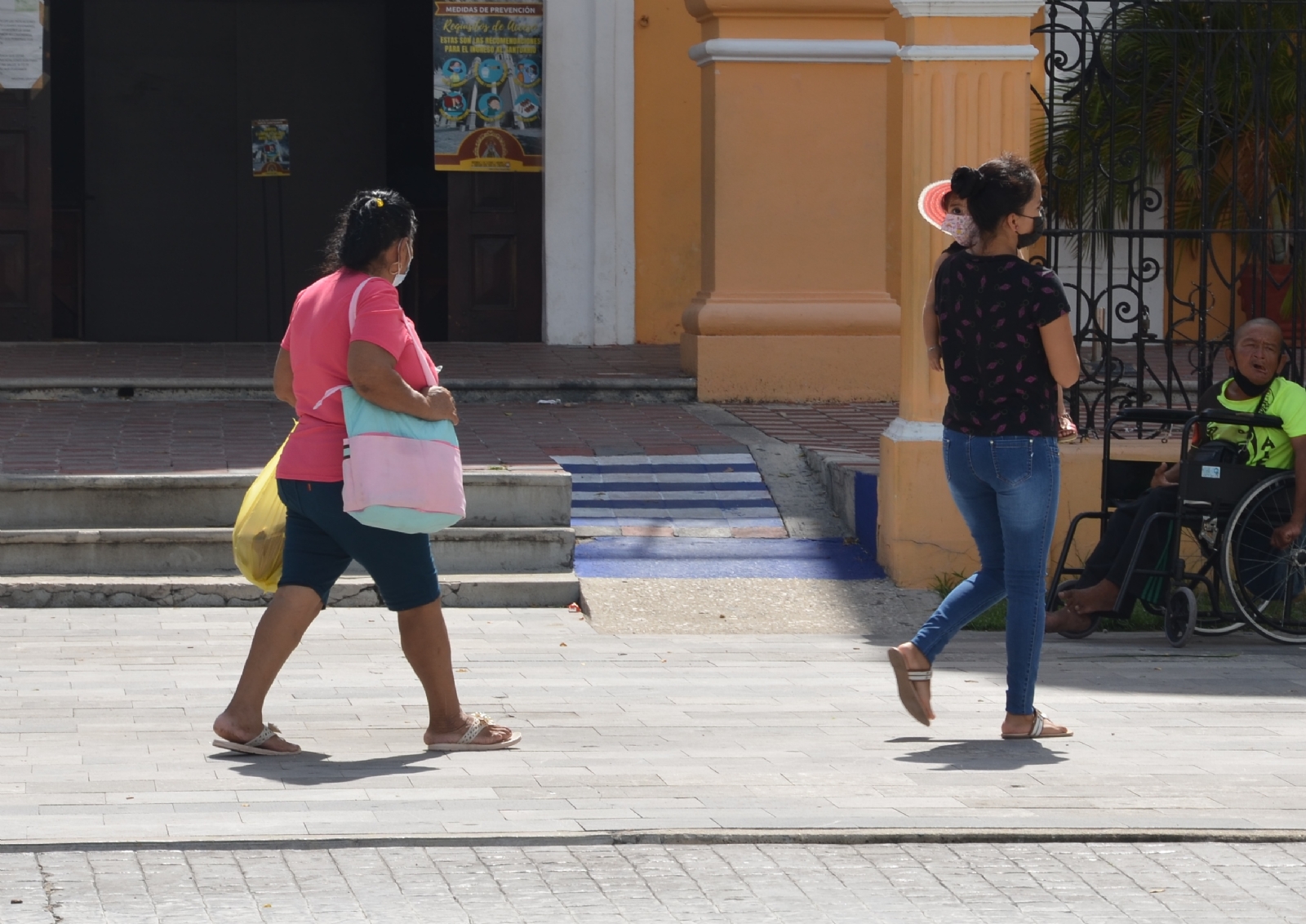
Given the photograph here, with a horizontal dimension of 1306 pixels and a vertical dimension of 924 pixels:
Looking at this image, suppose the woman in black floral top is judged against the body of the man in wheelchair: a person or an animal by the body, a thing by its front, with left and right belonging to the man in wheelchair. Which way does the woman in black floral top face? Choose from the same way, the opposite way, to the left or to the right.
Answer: the opposite way

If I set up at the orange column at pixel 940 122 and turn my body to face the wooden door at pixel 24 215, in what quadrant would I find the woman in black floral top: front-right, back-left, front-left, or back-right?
back-left

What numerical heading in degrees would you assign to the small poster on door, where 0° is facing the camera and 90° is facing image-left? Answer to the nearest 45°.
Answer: approximately 0°

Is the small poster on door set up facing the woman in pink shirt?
yes

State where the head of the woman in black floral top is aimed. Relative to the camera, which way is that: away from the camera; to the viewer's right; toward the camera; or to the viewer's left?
to the viewer's right

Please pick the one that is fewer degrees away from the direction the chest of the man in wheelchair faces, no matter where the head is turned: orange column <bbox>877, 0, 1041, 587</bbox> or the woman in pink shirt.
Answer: the woman in pink shirt

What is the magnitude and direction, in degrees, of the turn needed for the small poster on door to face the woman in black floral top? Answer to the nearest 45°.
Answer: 0° — it already faces them

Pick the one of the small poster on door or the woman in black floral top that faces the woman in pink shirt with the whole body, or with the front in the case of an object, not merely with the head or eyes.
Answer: the small poster on door

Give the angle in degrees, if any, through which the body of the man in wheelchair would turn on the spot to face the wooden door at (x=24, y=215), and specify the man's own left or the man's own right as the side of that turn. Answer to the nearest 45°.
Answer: approximately 90° to the man's own right

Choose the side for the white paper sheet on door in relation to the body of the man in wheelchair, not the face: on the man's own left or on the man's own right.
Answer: on the man's own right

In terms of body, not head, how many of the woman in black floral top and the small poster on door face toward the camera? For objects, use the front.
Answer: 1

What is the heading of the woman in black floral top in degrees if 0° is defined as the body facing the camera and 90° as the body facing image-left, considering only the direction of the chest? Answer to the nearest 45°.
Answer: approximately 225°
